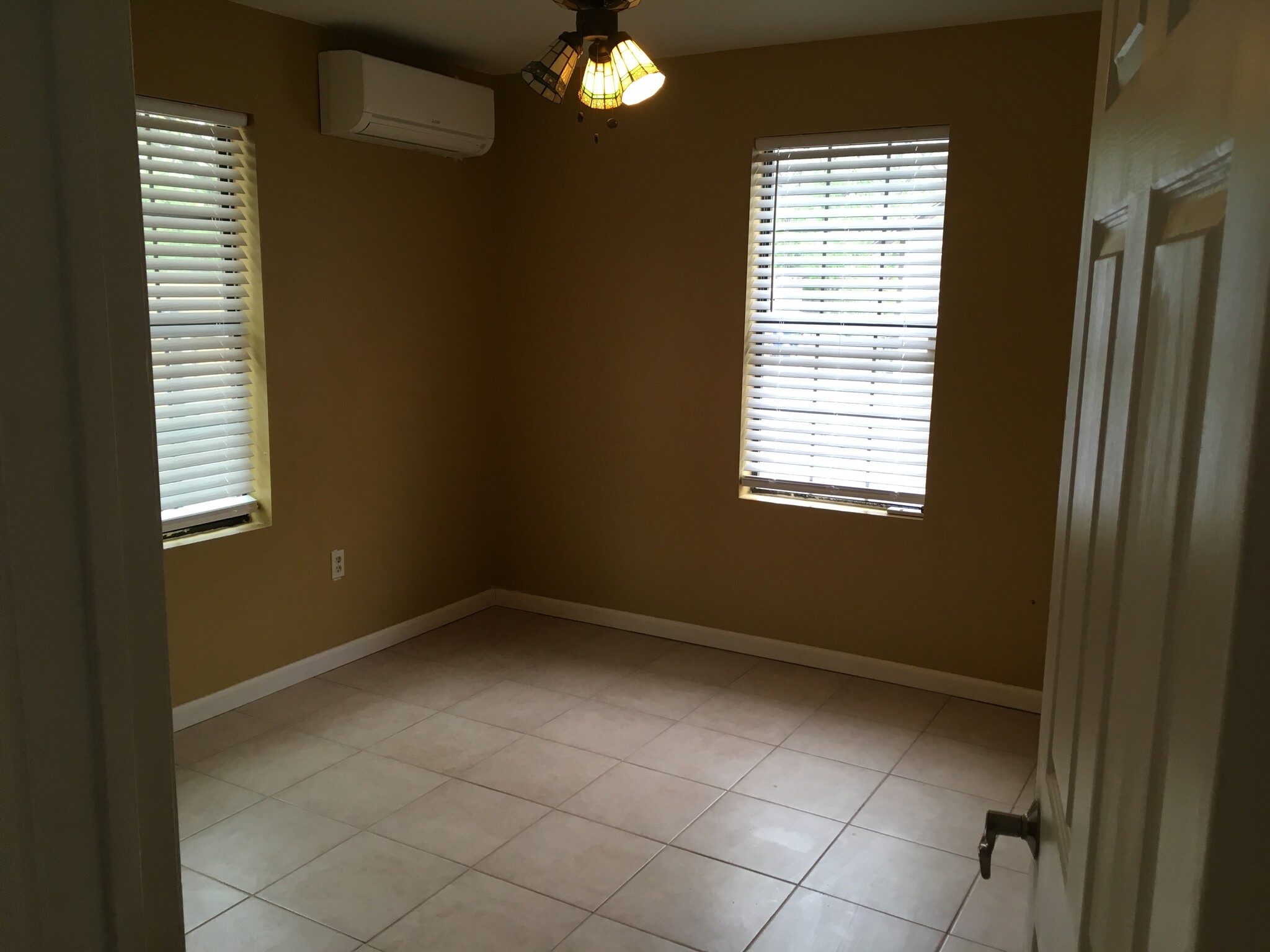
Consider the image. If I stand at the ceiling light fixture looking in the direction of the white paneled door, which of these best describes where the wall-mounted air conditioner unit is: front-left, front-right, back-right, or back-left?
back-right

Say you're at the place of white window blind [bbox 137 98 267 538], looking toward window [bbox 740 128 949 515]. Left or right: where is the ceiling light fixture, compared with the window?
right

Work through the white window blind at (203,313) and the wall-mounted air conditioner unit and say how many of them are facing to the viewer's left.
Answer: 0

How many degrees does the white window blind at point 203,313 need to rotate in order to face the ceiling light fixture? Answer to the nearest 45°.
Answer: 0° — it already faces it

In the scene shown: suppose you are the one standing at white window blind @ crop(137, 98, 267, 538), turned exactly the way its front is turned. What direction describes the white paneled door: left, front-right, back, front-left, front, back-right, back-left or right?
front-right

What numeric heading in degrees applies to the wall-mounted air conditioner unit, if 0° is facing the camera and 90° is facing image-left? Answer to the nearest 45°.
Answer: approximately 315°

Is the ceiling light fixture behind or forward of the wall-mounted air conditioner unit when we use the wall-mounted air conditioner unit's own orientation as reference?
forward
